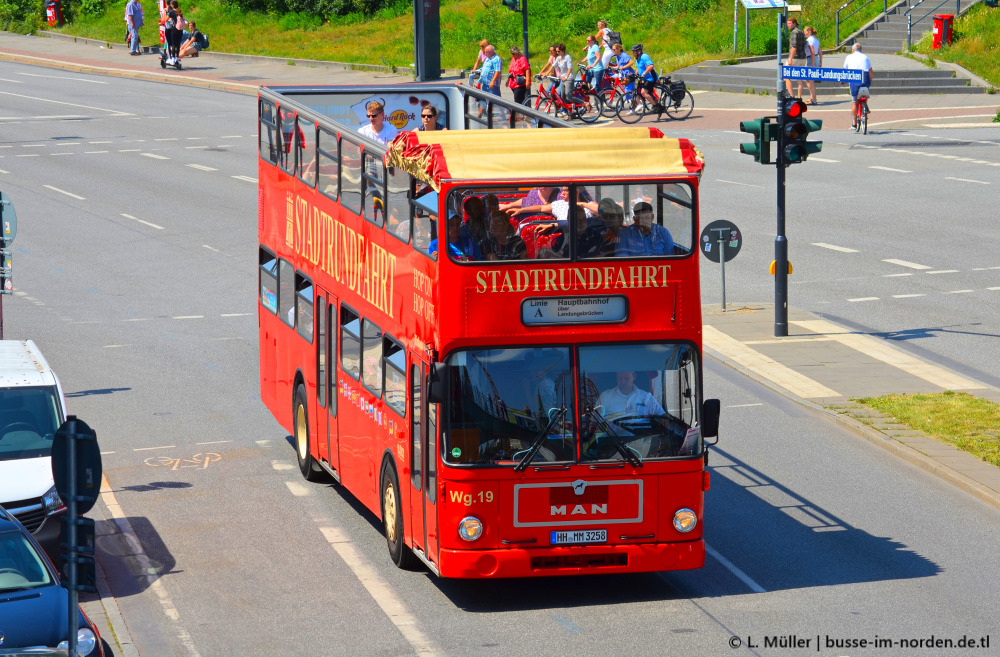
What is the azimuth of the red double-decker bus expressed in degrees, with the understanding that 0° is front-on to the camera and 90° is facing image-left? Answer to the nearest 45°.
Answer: approximately 0°

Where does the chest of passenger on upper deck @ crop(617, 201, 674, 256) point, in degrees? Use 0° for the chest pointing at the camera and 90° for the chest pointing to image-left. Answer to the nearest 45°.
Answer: approximately 0°

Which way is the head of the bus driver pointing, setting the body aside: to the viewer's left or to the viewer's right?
to the viewer's left

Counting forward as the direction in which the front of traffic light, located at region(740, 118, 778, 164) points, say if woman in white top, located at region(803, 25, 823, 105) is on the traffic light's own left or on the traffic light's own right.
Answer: on the traffic light's own right

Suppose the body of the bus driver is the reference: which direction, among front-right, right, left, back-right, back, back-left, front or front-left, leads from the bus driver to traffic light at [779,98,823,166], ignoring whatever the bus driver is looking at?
back

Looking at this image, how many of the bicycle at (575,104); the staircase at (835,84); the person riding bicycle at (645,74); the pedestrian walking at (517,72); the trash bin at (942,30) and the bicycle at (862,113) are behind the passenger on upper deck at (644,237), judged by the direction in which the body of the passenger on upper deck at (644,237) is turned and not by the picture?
6
